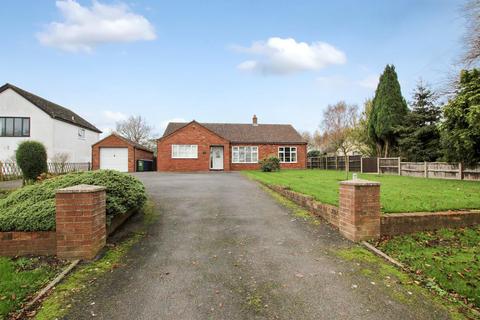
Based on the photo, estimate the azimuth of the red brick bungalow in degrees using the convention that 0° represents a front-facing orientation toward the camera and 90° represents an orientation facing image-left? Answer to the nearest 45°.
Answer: approximately 0°

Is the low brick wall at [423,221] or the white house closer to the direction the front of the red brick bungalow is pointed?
the low brick wall

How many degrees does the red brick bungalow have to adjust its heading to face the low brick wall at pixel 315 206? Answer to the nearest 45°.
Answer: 0° — it already faces it

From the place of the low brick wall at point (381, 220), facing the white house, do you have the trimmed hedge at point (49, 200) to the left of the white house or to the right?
left

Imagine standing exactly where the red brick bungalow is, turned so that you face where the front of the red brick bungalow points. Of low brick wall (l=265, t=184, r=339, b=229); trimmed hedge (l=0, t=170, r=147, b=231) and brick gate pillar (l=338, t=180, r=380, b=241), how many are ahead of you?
3

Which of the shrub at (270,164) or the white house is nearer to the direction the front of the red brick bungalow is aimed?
the shrub

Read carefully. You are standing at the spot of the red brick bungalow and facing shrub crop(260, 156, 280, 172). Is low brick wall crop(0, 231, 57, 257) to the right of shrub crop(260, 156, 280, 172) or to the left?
right

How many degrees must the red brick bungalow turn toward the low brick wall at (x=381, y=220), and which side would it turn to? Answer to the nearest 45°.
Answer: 0° — it already faces it

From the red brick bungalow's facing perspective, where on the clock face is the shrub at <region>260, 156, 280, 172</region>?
The shrub is roughly at 11 o'clock from the red brick bungalow.

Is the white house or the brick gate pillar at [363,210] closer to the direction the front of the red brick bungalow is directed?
the brick gate pillar

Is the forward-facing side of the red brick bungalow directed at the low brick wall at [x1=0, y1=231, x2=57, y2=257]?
yes

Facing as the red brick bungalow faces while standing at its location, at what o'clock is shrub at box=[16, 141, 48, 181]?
The shrub is roughly at 1 o'clock from the red brick bungalow.

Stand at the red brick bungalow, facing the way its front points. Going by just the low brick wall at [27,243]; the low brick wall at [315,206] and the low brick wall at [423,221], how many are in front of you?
3
